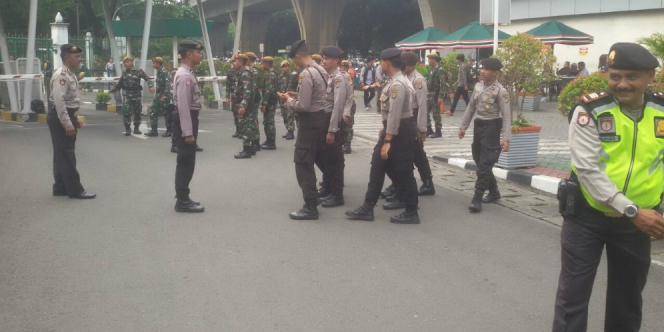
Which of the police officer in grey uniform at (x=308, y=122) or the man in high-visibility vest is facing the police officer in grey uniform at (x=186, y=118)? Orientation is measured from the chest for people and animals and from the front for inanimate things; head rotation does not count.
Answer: the police officer in grey uniform at (x=308, y=122)

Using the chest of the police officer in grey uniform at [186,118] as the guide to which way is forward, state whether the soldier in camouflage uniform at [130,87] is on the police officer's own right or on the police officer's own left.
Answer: on the police officer's own left

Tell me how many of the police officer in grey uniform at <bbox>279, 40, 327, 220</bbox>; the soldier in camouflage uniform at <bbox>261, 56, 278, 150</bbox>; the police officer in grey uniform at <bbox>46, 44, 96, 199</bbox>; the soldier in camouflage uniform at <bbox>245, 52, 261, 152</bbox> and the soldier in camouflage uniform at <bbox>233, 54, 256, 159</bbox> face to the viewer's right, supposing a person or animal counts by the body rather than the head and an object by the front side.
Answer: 1

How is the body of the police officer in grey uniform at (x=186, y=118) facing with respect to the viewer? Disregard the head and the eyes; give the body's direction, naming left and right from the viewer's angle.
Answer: facing to the right of the viewer

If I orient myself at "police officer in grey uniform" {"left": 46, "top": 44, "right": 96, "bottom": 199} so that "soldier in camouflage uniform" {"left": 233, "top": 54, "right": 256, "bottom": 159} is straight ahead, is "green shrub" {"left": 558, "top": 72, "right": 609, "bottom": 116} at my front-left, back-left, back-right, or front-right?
front-right

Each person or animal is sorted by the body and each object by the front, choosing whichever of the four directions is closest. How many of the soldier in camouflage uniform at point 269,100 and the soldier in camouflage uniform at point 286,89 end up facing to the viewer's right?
0

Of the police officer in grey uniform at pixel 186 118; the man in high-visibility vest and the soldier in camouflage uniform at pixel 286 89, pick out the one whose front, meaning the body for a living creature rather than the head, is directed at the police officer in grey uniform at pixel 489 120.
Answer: the police officer in grey uniform at pixel 186 118

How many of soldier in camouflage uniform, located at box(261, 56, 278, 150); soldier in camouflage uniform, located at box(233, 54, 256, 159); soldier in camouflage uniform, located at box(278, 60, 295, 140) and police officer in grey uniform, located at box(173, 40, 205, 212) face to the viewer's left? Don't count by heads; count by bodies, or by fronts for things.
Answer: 3

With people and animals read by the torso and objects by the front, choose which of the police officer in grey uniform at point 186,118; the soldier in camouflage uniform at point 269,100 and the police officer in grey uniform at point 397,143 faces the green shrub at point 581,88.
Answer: the police officer in grey uniform at point 186,118

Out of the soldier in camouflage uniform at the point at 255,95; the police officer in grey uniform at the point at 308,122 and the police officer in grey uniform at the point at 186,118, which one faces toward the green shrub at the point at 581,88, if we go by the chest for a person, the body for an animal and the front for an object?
the police officer in grey uniform at the point at 186,118

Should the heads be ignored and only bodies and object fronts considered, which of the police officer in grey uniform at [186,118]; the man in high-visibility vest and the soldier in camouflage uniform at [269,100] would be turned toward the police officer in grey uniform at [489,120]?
the police officer in grey uniform at [186,118]

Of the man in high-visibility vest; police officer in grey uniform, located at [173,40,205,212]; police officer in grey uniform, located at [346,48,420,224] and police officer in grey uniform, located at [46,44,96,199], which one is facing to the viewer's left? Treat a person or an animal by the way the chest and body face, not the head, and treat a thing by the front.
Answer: police officer in grey uniform, located at [346,48,420,224]

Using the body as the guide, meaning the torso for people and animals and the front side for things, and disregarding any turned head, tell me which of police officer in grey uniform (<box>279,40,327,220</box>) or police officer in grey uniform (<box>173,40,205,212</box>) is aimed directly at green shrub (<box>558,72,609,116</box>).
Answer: police officer in grey uniform (<box>173,40,205,212</box>)

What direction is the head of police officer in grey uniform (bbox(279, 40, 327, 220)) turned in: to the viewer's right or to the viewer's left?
to the viewer's left

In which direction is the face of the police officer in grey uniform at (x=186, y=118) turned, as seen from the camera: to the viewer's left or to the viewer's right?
to the viewer's right
